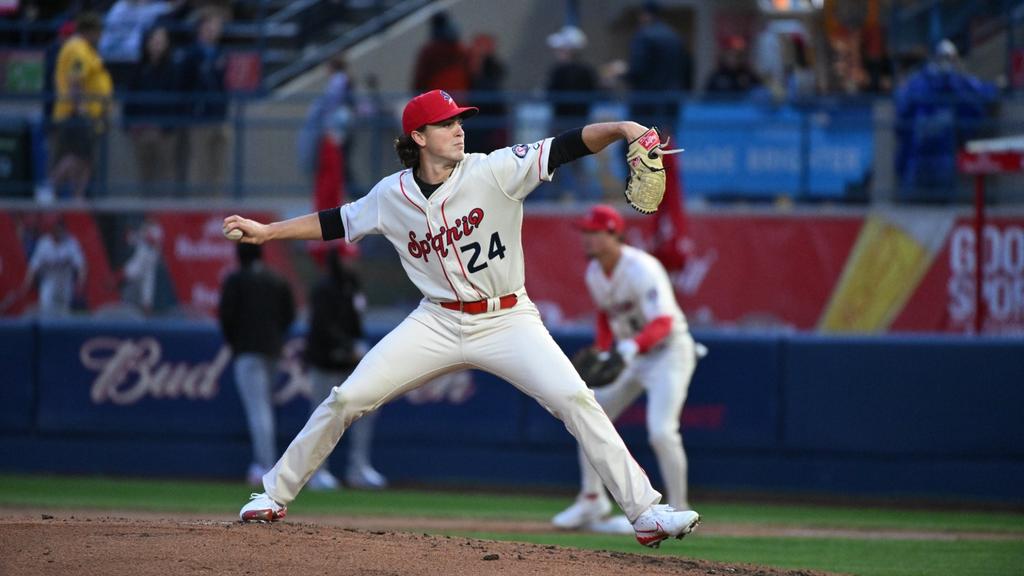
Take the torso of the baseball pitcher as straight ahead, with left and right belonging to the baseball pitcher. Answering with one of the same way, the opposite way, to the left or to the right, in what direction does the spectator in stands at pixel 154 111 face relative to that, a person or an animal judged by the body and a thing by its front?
the same way

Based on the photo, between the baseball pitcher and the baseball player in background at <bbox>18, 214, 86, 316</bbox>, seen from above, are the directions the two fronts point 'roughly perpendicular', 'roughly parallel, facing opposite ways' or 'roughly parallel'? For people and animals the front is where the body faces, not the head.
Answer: roughly parallel

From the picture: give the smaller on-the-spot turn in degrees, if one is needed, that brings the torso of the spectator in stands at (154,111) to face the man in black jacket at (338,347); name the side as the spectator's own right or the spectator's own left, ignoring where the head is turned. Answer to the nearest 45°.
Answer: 0° — they already face them

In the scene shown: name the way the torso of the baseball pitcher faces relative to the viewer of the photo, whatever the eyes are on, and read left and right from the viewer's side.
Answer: facing the viewer

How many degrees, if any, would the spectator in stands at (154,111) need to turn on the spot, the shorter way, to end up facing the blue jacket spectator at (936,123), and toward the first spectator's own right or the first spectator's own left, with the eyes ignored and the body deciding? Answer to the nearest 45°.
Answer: approximately 45° to the first spectator's own left

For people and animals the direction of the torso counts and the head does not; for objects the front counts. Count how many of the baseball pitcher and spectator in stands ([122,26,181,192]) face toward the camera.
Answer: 2

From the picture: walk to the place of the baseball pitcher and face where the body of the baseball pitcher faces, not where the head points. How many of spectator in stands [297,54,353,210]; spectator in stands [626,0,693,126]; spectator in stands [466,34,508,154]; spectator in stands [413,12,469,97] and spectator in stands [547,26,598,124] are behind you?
5

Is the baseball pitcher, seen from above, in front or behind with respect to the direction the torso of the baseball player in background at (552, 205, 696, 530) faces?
in front

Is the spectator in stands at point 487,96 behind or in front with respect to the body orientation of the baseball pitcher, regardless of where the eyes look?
behind

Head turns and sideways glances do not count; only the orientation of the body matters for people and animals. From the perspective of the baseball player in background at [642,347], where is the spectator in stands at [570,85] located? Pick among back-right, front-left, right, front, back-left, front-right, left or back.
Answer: back-right

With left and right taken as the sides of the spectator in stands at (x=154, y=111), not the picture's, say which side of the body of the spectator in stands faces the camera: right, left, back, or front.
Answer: front

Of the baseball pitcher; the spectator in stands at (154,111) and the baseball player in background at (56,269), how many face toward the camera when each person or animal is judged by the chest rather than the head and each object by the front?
3

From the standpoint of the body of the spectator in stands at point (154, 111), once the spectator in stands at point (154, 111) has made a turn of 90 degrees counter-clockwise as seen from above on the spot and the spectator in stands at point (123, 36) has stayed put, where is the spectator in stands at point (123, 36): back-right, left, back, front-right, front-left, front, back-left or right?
left

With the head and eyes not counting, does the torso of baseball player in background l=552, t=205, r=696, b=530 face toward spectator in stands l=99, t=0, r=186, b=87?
no
